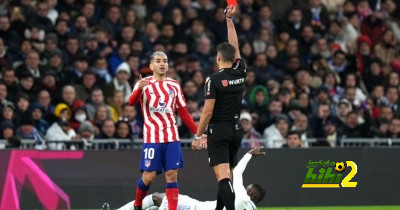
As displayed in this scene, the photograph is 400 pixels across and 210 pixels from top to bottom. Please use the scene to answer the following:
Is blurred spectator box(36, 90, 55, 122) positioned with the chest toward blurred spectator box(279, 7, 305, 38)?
no

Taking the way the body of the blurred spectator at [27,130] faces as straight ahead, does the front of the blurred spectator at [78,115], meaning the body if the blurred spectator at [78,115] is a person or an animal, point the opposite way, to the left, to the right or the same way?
the same way

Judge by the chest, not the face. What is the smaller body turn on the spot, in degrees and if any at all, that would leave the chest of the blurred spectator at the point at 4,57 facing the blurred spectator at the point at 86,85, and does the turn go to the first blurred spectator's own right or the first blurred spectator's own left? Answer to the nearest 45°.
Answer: approximately 90° to the first blurred spectator's own left

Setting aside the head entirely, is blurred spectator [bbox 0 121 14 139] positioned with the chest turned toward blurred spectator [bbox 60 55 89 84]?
no

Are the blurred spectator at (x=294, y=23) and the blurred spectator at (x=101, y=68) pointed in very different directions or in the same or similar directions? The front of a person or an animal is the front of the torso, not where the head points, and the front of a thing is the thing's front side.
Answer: same or similar directions

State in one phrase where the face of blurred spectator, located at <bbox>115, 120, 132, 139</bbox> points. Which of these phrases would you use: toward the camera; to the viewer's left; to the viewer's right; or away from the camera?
toward the camera

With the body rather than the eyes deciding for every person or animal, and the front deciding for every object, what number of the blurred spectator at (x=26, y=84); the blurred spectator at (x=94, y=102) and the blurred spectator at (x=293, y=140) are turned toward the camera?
3

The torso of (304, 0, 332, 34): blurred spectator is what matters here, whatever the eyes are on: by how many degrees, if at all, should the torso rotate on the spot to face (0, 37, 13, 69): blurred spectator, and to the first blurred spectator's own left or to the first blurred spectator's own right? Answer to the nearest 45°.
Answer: approximately 45° to the first blurred spectator's own right

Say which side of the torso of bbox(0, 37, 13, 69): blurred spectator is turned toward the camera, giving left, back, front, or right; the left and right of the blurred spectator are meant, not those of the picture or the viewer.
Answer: front

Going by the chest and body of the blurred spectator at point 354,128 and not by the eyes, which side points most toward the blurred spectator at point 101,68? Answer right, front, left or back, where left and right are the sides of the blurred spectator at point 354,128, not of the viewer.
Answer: right

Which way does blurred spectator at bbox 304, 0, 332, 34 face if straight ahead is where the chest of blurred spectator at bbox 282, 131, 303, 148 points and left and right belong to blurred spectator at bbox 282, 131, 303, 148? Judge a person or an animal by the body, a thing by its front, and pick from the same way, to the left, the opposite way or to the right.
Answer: the same way

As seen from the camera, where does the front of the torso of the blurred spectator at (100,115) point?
toward the camera

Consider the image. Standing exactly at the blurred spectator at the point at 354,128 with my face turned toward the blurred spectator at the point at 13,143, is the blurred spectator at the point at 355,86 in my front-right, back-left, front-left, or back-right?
back-right

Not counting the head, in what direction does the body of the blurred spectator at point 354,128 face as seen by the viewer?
toward the camera
